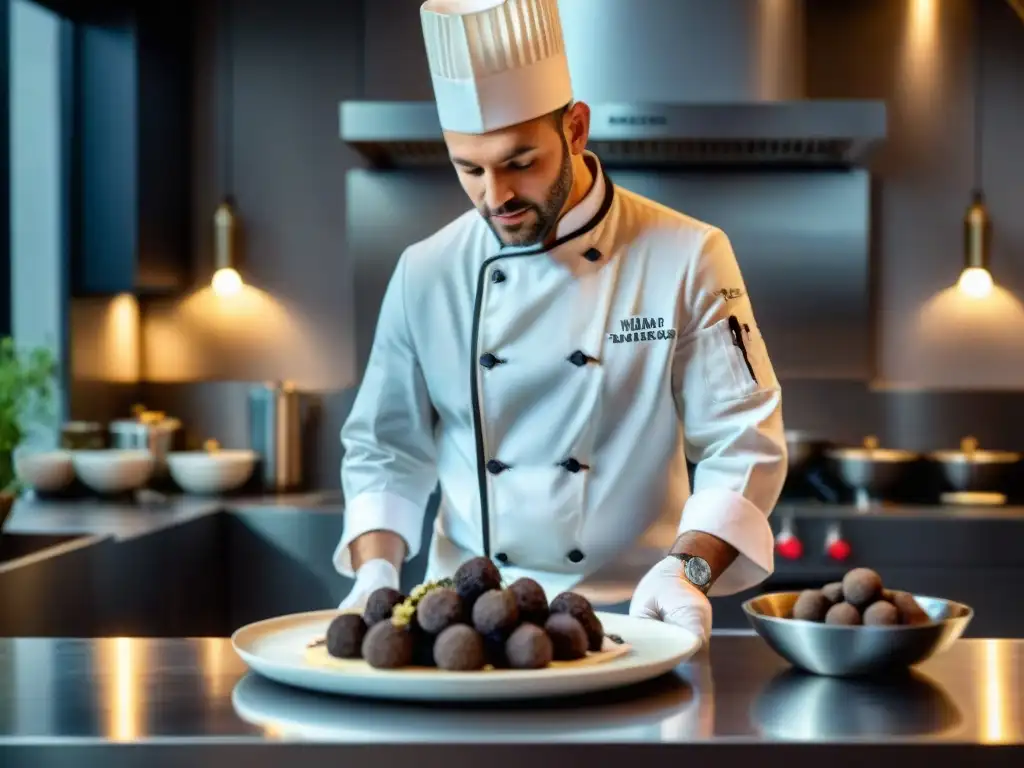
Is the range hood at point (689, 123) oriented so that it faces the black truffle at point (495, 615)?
yes

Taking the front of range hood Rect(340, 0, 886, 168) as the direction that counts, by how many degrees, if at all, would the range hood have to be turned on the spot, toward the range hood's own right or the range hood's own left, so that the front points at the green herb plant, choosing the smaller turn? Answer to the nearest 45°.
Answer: approximately 90° to the range hood's own right

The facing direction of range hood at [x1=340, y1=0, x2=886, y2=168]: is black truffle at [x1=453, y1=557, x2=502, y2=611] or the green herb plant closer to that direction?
the black truffle

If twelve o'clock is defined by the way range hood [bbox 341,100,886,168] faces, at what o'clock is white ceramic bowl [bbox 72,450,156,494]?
The white ceramic bowl is roughly at 3 o'clock from the range hood.

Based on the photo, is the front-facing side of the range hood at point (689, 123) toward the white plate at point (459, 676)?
yes

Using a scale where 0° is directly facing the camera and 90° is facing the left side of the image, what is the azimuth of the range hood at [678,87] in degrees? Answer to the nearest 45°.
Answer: approximately 0°

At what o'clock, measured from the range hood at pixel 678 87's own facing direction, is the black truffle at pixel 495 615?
The black truffle is roughly at 12 o'clock from the range hood.

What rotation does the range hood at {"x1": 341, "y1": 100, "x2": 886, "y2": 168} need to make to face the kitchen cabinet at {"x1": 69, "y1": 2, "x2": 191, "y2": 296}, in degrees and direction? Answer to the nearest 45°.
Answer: approximately 90° to its right

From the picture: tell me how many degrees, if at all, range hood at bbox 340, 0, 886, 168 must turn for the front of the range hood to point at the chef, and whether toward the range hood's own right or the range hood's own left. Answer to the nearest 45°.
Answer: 0° — it already faces them

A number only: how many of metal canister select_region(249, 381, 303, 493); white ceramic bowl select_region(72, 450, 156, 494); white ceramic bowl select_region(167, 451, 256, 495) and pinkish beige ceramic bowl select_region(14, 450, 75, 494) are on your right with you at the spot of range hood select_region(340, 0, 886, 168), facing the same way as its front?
4
